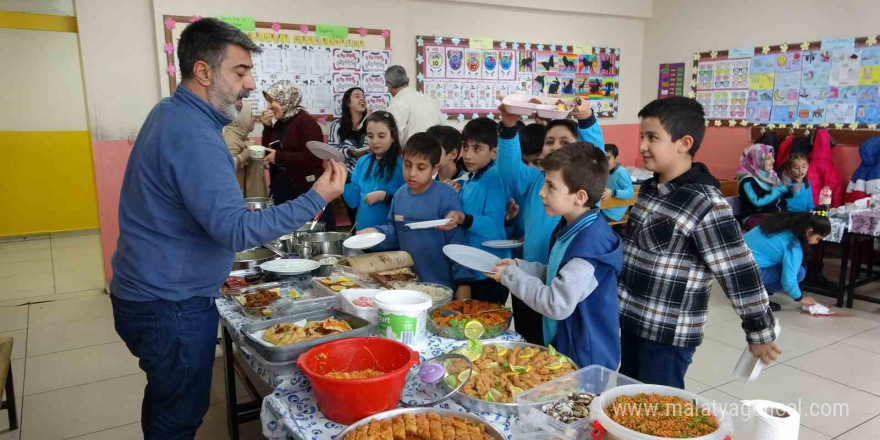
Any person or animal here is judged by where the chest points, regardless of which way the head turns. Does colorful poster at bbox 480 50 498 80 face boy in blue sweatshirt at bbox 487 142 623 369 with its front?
yes

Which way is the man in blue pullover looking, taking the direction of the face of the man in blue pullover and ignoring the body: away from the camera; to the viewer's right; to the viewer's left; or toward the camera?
to the viewer's right

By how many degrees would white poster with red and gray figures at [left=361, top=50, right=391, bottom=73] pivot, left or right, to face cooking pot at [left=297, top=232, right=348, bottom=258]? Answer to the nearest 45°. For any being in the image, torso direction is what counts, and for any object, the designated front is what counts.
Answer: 0° — it already faces it

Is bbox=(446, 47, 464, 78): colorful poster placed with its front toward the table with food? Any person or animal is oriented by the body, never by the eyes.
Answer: yes

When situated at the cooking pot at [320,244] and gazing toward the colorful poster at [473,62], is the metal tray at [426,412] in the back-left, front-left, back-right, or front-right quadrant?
back-right

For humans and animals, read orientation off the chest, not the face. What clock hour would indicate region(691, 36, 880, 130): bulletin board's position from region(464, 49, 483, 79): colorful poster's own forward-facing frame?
The bulletin board is roughly at 9 o'clock from the colorful poster.

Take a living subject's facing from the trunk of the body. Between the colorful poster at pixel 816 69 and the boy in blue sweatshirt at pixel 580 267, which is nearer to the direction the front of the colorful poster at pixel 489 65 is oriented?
the boy in blue sweatshirt

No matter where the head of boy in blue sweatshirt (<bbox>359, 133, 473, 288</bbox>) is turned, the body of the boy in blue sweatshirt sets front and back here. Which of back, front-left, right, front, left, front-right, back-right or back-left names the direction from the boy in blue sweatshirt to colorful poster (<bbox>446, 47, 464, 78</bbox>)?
back-right

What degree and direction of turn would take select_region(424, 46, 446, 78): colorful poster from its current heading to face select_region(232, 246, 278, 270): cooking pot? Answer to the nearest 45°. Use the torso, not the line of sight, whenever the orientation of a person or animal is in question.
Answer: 0° — it already faces it

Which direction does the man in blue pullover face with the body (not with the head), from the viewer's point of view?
to the viewer's right
